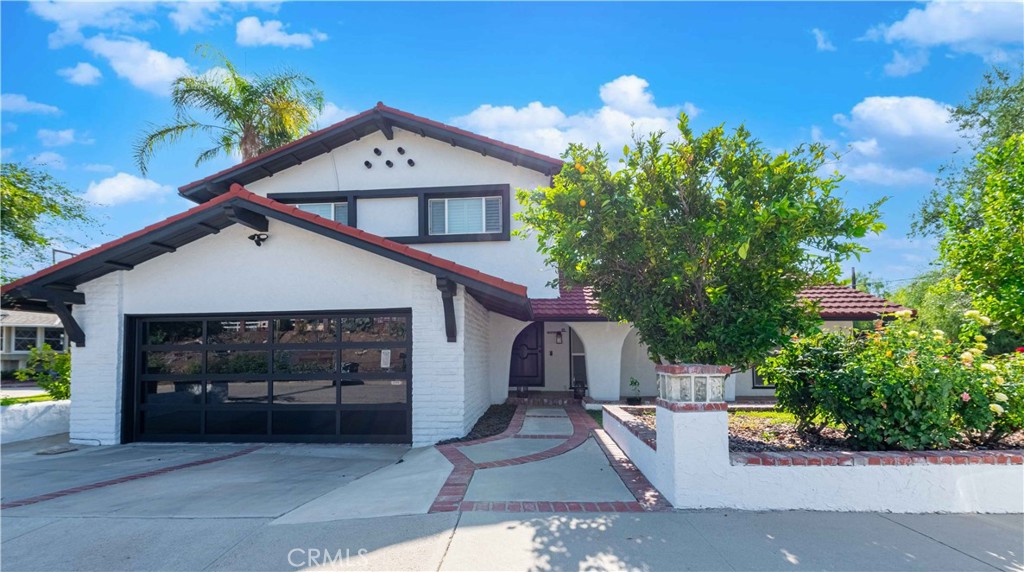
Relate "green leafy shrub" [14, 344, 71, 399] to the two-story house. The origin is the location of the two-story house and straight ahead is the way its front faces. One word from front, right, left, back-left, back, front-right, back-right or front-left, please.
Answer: back-right

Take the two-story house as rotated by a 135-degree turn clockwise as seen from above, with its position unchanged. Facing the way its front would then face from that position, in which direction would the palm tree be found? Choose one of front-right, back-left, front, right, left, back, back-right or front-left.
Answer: front-right

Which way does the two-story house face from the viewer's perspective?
toward the camera

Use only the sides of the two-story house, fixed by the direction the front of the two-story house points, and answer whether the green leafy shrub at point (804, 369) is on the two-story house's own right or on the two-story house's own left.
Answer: on the two-story house's own left

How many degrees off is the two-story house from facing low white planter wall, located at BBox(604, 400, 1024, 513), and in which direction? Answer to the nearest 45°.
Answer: approximately 45° to its left

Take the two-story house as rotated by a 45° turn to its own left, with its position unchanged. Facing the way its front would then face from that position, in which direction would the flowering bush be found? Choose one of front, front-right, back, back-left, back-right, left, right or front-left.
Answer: front

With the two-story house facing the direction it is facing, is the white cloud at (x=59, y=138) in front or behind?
behind

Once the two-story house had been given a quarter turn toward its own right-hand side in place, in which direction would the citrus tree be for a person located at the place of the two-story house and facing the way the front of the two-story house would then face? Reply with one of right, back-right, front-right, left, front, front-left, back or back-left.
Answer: back-left

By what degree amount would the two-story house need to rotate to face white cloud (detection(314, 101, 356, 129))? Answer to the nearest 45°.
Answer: approximately 180°
